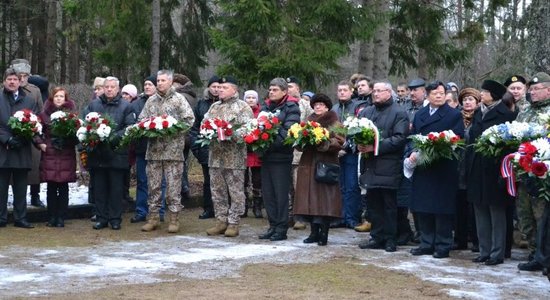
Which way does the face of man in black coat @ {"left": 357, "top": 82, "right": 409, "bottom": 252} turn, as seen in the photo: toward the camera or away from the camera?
toward the camera

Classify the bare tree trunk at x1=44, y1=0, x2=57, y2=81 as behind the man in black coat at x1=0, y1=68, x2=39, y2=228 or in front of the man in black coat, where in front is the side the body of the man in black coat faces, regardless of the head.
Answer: behind

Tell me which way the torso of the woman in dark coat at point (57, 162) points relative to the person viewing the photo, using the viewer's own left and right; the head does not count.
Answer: facing the viewer

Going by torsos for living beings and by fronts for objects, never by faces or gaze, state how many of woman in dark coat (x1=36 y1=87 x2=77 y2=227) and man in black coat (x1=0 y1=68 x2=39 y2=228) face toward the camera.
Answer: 2

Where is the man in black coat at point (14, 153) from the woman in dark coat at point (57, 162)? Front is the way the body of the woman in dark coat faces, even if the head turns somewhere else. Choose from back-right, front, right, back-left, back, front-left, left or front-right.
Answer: right

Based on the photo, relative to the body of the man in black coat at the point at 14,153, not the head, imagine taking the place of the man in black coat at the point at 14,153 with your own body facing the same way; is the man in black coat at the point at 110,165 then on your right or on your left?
on your left

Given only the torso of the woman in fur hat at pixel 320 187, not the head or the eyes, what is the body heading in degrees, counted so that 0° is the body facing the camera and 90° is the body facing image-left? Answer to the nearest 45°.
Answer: approximately 45°

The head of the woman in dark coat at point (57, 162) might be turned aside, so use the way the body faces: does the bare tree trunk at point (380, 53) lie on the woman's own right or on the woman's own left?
on the woman's own left

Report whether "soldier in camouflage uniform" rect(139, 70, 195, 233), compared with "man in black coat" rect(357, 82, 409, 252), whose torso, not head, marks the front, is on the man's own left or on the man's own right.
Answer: on the man's own right

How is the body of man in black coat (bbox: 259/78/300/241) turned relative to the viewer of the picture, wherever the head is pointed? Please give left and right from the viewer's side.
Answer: facing the viewer and to the left of the viewer

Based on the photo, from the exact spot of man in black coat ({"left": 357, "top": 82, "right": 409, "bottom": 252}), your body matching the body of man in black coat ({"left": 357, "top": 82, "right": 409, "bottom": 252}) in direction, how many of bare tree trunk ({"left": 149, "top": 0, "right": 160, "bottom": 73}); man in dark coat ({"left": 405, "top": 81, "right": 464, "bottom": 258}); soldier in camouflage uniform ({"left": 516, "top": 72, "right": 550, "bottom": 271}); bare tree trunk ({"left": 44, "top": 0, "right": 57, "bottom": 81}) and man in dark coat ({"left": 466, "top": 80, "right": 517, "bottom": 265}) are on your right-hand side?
2
